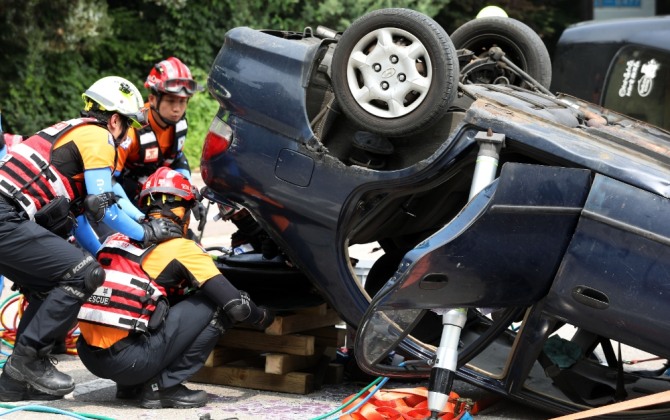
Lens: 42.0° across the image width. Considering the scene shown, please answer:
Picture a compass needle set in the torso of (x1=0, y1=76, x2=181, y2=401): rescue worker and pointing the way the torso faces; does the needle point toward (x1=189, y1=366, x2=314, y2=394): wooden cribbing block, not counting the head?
yes

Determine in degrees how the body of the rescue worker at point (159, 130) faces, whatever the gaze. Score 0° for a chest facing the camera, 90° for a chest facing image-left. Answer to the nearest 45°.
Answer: approximately 315°

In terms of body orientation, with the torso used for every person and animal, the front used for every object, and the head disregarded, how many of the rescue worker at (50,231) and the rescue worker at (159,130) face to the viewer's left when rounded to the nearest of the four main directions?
0

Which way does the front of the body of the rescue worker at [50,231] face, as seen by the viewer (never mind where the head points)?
to the viewer's right

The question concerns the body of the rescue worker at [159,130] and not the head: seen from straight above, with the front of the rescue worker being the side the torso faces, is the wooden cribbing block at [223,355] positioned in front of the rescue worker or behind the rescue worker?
in front

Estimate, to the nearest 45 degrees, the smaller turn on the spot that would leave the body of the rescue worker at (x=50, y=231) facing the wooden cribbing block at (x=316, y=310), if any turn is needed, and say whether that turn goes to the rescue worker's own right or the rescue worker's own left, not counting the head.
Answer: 0° — they already face it

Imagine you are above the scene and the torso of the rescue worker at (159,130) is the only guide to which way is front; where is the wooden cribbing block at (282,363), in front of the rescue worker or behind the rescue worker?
in front

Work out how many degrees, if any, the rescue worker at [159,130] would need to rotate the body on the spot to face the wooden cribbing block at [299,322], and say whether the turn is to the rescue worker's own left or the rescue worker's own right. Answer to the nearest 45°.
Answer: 0° — they already face it
